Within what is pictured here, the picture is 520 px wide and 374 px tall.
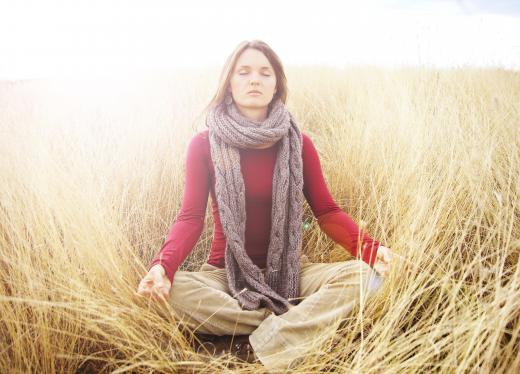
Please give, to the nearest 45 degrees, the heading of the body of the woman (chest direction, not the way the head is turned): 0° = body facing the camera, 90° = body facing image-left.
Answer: approximately 0°
